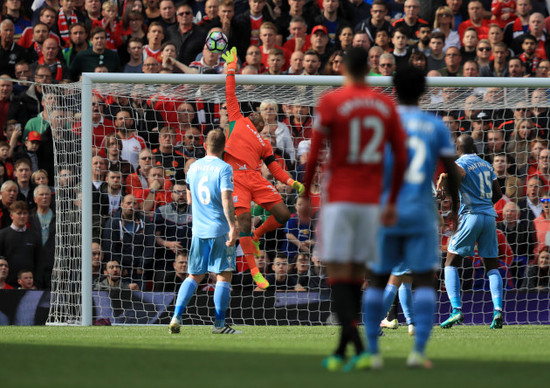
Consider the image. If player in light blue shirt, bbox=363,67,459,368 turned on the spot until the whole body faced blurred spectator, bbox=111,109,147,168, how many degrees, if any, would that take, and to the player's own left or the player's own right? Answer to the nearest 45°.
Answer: approximately 45° to the player's own left

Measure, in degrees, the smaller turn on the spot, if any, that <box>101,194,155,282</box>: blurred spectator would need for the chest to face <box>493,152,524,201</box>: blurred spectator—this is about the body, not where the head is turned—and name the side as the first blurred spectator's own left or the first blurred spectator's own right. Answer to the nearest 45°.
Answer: approximately 90° to the first blurred spectator's own left

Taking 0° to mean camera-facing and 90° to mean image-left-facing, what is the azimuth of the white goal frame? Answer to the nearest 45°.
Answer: approximately 0°

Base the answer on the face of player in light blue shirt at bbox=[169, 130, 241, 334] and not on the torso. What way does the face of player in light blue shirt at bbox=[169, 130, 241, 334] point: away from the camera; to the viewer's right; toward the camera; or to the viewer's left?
away from the camera

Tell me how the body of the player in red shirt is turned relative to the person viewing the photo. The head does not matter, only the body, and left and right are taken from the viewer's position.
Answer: facing away from the viewer

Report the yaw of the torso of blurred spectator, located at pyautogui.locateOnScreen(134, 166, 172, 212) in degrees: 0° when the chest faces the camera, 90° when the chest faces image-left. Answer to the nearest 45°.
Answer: approximately 0°

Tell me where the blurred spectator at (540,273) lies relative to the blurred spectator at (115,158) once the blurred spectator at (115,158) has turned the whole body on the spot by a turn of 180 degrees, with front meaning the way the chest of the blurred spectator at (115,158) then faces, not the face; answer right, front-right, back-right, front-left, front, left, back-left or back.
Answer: right

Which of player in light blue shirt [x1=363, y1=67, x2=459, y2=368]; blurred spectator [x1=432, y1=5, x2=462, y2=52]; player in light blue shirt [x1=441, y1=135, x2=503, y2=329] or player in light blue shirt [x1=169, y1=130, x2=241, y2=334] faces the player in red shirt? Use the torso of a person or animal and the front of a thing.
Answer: the blurred spectator

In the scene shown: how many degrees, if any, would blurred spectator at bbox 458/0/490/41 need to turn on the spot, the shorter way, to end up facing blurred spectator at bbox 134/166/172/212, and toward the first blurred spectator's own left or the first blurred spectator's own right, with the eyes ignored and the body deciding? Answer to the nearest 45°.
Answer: approximately 45° to the first blurred spectator's own right

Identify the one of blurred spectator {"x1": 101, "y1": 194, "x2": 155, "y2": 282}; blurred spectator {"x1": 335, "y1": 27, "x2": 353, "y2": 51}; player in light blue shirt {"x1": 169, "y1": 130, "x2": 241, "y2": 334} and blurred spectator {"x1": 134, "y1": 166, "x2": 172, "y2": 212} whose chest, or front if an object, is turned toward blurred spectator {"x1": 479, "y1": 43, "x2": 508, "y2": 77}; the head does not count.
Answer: the player in light blue shirt
